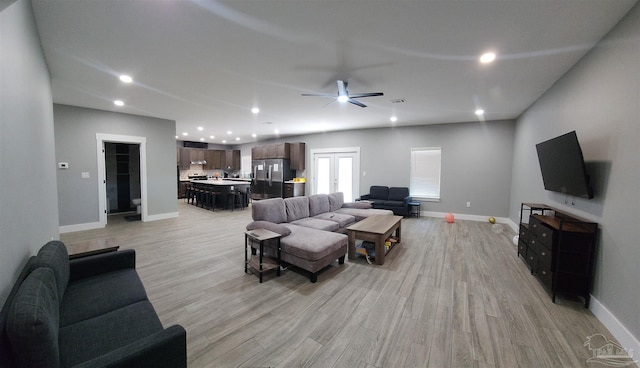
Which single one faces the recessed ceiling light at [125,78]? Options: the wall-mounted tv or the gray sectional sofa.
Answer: the wall-mounted tv

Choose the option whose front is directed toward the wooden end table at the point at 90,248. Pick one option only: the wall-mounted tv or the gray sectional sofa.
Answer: the wall-mounted tv

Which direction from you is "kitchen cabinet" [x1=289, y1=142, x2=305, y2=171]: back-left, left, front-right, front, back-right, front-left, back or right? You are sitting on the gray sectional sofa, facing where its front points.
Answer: back-left

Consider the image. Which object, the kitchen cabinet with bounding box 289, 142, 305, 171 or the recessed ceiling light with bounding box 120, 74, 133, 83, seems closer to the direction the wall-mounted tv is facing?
the recessed ceiling light

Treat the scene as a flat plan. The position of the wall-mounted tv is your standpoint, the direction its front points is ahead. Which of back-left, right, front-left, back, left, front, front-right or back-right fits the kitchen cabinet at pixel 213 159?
front-right

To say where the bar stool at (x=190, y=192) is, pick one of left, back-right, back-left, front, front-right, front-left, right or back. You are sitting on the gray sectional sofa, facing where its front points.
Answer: back

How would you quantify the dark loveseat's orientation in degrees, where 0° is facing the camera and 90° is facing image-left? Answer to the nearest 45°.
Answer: approximately 0°

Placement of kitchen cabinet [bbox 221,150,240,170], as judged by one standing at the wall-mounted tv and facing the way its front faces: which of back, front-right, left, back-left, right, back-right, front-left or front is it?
front-right

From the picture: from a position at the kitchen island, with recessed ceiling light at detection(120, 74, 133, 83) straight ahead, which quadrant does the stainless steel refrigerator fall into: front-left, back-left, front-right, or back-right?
back-left

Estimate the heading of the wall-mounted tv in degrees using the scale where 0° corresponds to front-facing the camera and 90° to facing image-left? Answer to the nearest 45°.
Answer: approximately 45°

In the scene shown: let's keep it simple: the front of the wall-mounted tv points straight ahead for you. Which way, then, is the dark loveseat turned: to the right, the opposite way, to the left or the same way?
to the left

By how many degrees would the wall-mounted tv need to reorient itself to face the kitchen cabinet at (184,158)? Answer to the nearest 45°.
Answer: approximately 45° to its right

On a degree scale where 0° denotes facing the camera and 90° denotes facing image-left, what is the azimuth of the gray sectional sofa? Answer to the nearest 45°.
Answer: approximately 315°

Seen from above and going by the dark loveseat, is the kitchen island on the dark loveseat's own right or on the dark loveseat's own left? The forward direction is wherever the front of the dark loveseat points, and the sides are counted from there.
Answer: on the dark loveseat's own right
